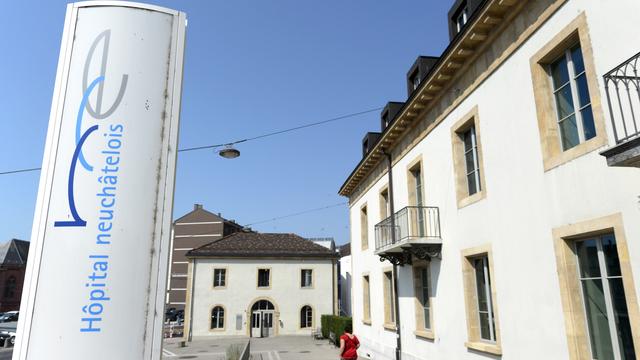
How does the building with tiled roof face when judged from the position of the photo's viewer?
facing the viewer

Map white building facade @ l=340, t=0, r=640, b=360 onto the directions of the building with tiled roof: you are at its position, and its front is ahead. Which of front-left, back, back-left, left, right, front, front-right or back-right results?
front

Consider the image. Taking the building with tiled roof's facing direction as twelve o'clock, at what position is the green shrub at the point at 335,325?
The green shrub is roughly at 11 o'clock from the building with tiled roof.

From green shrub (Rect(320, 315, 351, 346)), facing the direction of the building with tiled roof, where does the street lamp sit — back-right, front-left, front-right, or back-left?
back-left

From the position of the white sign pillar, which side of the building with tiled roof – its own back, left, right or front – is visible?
front

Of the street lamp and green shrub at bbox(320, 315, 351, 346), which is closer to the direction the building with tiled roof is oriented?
the street lamp

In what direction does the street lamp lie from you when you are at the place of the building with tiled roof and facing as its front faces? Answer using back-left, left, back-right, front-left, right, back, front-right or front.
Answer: front

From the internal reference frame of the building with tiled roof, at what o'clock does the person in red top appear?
The person in red top is roughly at 12 o'clock from the building with tiled roof.

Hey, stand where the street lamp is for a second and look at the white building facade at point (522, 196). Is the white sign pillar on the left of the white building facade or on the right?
right

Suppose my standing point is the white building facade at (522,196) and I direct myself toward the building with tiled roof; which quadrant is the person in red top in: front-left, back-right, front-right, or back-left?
front-left

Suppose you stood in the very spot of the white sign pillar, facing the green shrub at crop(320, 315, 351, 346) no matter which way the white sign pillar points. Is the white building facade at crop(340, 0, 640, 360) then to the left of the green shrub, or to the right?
right
